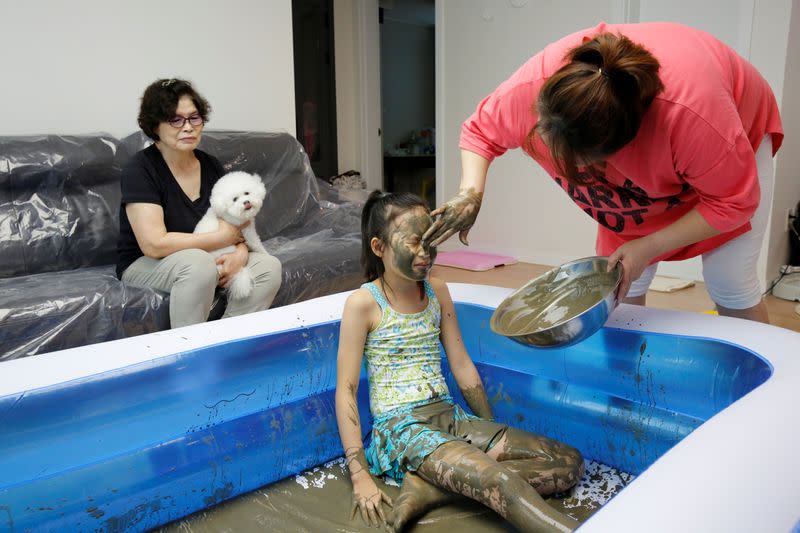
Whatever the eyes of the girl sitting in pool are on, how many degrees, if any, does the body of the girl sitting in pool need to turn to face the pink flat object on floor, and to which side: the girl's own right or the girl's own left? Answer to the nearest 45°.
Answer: approximately 135° to the girl's own left

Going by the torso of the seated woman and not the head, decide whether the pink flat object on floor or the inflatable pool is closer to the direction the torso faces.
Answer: the inflatable pool

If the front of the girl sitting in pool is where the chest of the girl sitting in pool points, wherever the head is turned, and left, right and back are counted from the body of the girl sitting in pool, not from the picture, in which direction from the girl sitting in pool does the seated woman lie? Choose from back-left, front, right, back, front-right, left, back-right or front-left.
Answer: back

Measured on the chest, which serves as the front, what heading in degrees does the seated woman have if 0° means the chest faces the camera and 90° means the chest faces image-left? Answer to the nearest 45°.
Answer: approximately 315°

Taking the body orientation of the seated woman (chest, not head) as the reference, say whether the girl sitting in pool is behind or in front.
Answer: in front

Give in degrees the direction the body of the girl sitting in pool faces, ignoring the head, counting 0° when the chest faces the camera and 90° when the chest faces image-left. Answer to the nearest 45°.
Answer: approximately 315°

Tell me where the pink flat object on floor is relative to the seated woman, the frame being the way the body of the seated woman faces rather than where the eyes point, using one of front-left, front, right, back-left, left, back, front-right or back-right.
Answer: left
